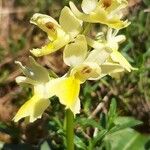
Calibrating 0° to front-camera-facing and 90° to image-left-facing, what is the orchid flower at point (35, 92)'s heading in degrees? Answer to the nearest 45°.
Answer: approximately 90°
